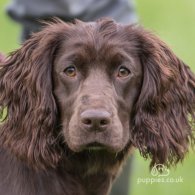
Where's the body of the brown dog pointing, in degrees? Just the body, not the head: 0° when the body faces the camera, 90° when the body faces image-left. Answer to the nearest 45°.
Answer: approximately 0°
